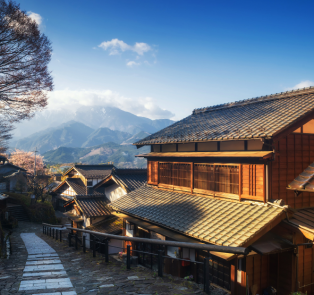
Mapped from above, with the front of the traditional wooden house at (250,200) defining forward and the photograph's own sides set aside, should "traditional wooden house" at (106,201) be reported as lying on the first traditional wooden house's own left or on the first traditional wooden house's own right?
on the first traditional wooden house's own right

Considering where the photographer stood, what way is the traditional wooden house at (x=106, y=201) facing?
facing the viewer and to the left of the viewer

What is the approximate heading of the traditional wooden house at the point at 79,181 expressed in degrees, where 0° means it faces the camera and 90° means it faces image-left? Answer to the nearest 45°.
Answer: approximately 45°
